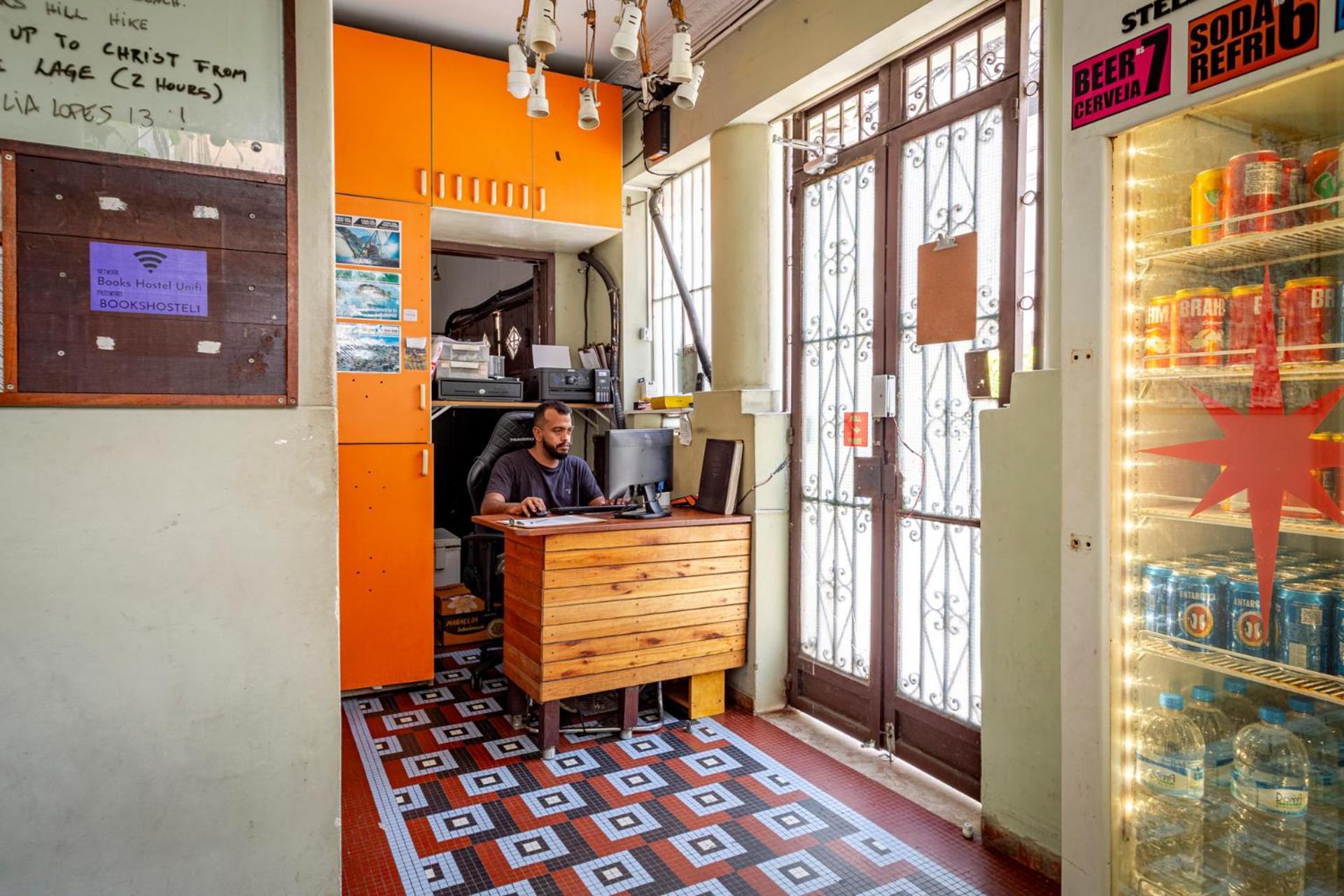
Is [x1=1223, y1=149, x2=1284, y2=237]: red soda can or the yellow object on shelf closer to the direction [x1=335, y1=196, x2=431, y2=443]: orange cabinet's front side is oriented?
the red soda can

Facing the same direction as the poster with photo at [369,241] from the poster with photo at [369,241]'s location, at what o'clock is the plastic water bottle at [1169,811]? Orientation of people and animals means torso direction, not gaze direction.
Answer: The plastic water bottle is roughly at 11 o'clock from the poster with photo.

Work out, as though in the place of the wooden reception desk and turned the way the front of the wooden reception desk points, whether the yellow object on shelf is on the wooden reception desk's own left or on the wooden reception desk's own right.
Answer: on the wooden reception desk's own left

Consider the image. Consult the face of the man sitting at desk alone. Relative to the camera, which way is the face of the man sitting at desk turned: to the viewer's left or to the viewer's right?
to the viewer's right

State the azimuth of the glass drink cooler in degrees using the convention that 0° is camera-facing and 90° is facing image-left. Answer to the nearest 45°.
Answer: approximately 45°

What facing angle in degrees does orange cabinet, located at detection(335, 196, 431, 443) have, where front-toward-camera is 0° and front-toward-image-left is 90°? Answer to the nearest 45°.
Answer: approximately 0°

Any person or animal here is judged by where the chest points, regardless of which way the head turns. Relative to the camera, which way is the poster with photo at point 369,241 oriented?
toward the camera

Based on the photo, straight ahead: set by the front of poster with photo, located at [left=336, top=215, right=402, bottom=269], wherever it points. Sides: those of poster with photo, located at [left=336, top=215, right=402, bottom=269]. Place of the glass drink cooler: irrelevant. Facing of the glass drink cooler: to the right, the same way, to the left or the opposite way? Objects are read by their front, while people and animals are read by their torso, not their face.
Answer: to the right

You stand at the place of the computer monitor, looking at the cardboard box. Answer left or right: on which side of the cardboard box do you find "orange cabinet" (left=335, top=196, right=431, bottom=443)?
left

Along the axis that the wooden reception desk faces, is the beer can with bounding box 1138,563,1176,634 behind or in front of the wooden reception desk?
in front

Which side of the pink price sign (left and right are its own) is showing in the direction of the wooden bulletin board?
front

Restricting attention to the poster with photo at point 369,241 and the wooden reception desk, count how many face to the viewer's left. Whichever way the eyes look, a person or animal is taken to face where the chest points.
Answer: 0

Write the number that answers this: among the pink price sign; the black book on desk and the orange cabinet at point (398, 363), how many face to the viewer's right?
0

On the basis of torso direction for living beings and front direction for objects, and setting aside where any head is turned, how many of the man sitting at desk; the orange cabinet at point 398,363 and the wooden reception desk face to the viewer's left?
0

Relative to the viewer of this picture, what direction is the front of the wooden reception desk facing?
facing the viewer and to the right of the viewer
